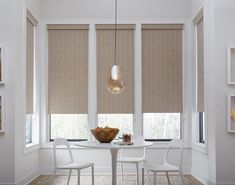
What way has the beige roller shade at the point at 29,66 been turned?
to the viewer's right

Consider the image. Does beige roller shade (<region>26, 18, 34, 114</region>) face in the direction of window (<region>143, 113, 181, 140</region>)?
yes

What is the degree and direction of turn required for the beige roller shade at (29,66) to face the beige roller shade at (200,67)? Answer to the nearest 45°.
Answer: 0° — it already faces it

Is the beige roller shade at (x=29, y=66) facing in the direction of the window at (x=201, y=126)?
yes

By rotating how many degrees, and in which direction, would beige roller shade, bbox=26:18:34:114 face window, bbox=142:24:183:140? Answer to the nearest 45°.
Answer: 0° — it already faces it

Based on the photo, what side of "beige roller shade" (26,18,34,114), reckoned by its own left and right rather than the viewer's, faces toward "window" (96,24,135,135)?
front
